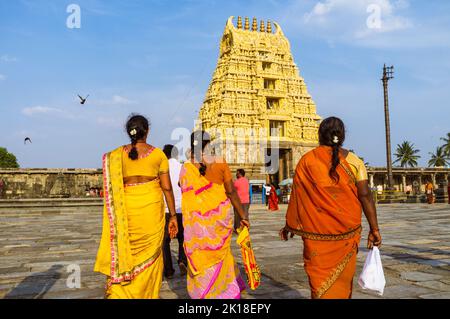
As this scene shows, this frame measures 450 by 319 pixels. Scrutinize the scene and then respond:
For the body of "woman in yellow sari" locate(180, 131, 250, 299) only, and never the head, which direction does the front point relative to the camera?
away from the camera

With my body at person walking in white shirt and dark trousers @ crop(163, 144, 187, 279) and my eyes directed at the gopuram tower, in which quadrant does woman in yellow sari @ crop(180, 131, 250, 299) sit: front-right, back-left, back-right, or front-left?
back-right

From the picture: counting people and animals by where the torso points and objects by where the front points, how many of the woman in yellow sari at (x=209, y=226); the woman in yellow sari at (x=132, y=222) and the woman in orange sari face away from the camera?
3

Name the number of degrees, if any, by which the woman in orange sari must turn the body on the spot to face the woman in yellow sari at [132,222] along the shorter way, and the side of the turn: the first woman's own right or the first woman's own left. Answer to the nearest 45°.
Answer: approximately 90° to the first woman's own left

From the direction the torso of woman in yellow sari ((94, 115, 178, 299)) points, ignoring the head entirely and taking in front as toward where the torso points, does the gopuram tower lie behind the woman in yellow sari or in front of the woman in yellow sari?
in front

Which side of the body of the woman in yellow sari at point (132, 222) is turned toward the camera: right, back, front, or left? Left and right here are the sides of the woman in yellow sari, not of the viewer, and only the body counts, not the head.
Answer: back

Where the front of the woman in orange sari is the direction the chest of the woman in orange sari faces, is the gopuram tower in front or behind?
in front

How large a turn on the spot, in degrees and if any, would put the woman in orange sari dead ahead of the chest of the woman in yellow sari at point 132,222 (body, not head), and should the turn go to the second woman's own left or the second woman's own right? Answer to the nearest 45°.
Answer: approximately 135° to the second woman's own right

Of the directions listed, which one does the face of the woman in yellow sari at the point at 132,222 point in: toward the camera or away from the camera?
away from the camera

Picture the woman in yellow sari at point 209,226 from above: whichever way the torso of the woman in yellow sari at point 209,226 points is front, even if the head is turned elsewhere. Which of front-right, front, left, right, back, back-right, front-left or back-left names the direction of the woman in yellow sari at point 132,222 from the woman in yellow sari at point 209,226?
back-left

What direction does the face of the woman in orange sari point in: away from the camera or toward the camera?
away from the camera

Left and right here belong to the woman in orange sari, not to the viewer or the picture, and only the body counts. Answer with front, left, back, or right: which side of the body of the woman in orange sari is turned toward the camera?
back
